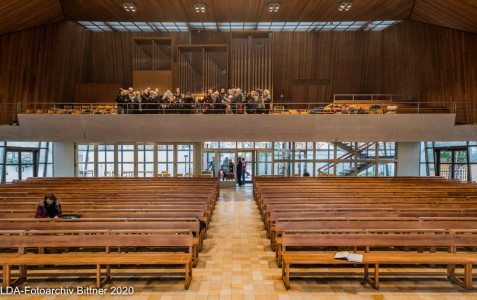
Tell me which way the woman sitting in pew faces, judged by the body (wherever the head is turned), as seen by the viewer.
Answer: toward the camera

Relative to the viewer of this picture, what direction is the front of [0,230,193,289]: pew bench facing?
facing the viewer

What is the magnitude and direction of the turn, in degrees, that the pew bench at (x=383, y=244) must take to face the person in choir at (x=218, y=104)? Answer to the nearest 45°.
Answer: approximately 135° to its right

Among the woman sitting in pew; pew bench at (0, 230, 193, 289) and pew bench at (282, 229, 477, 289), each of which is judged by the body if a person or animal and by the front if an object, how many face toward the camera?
3

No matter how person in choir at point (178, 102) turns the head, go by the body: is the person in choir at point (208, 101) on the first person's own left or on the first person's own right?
on the first person's own left

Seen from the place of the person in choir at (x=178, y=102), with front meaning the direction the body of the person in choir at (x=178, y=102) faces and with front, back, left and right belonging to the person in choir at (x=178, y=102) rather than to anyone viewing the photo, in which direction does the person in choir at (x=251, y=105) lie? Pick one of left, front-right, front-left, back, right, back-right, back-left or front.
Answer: left
